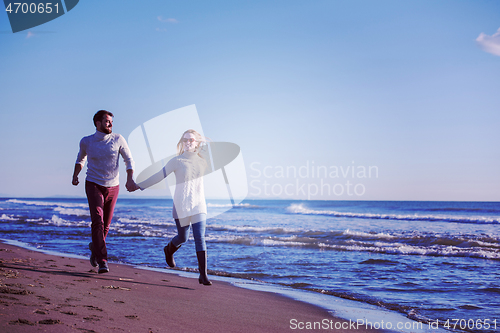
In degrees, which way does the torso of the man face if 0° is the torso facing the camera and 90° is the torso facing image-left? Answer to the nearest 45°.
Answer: approximately 0°
